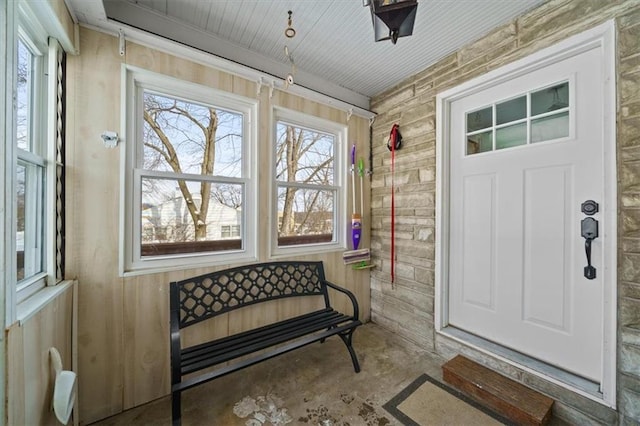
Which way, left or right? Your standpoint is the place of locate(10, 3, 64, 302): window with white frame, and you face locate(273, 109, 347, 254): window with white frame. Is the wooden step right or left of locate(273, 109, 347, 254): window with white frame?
right

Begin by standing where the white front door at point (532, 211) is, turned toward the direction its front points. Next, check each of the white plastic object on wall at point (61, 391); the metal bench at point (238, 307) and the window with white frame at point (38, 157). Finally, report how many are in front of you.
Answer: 3

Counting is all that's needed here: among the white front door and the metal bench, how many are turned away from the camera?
0

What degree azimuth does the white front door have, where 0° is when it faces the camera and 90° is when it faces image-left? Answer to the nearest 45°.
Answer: approximately 45°

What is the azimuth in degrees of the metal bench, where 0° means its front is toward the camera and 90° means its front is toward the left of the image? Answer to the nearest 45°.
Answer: approximately 315°

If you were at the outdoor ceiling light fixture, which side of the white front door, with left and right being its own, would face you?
front

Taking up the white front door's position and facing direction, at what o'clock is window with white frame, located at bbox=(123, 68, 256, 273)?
The window with white frame is roughly at 12 o'clock from the white front door.

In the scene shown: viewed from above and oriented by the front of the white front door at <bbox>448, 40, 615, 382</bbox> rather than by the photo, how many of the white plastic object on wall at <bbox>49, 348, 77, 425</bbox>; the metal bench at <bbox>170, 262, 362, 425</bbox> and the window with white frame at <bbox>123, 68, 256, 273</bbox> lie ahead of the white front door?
3
